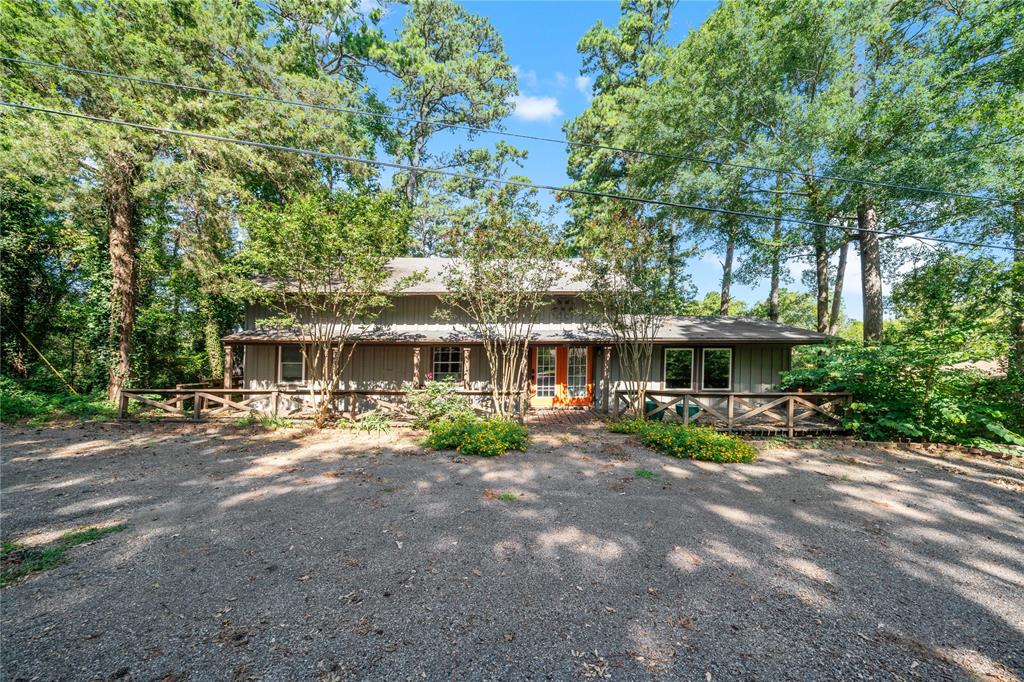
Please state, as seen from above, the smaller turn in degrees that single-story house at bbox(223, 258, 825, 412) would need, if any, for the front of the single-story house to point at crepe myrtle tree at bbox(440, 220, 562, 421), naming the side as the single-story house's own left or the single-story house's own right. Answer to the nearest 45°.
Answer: approximately 45° to the single-story house's own right

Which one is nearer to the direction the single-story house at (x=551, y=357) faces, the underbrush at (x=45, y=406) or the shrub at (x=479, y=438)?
the shrub

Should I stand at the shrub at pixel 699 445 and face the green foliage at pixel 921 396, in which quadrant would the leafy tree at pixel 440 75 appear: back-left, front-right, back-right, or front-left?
back-left

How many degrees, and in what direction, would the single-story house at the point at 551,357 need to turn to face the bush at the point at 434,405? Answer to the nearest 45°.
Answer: approximately 45° to its right

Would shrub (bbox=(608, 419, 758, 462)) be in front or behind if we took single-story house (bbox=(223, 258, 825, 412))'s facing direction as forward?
in front

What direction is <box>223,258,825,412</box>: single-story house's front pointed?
toward the camera

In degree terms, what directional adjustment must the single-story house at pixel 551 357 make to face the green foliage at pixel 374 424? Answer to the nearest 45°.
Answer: approximately 45° to its right

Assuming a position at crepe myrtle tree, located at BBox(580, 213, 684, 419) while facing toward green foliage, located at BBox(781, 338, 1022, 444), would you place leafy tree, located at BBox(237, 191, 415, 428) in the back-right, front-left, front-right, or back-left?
back-right

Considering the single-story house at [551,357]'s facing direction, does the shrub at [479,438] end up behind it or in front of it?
in front

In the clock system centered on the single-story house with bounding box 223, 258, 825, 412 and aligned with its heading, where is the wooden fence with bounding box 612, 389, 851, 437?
The wooden fence is roughly at 10 o'clock from the single-story house.

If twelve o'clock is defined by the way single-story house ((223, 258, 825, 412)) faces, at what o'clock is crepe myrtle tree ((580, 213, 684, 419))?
The crepe myrtle tree is roughly at 11 o'clock from the single-story house.

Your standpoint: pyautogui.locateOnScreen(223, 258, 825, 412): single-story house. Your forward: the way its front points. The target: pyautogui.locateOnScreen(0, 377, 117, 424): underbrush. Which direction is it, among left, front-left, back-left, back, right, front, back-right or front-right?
right
